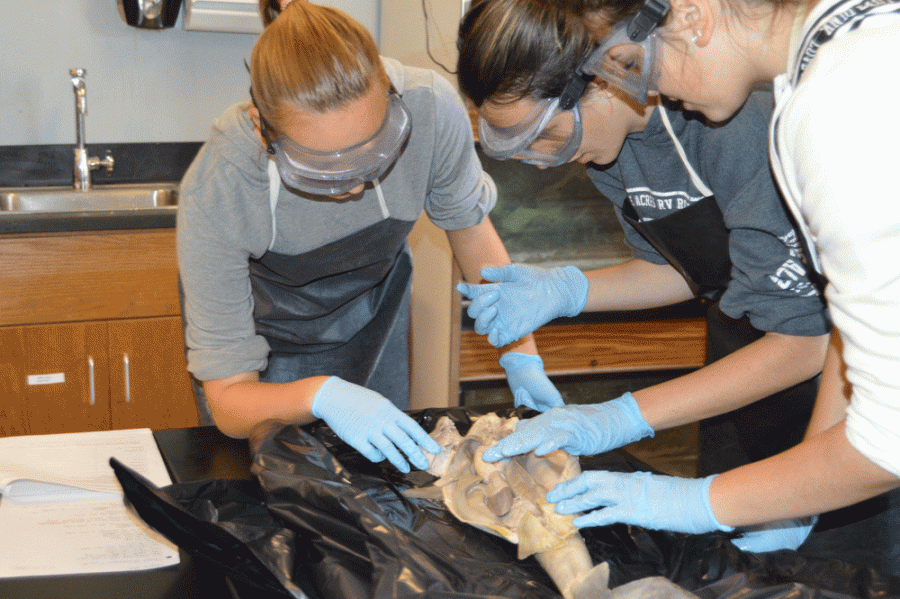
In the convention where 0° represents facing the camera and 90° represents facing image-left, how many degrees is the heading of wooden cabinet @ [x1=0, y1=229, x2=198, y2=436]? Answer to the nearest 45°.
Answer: approximately 0°

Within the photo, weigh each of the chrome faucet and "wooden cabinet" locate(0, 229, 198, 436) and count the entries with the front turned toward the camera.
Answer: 2

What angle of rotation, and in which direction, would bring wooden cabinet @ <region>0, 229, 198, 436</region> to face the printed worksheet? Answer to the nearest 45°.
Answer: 0° — it already faces it

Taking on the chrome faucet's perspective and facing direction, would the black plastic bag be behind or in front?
in front

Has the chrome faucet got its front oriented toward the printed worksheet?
yes
